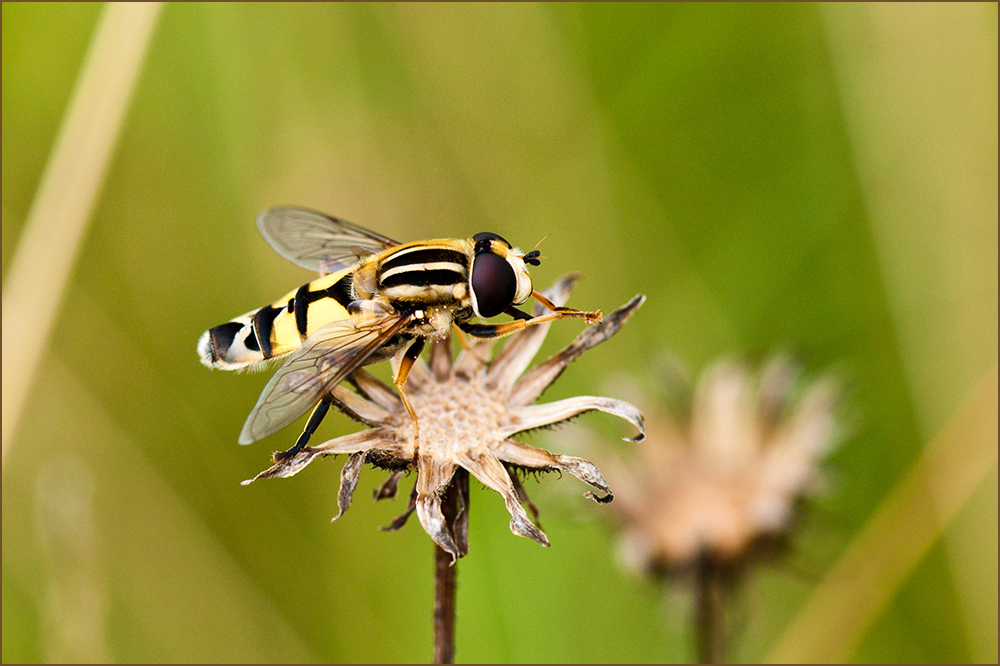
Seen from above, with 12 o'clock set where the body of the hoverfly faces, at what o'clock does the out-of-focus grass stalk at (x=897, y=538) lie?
The out-of-focus grass stalk is roughly at 11 o'clock from the hoverfly.

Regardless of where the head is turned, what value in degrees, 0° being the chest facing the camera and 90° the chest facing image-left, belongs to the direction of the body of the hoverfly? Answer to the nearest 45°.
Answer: approximately 270°

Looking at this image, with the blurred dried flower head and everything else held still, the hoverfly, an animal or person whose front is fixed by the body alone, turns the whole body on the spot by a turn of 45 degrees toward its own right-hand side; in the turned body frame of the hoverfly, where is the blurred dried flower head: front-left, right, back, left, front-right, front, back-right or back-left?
left

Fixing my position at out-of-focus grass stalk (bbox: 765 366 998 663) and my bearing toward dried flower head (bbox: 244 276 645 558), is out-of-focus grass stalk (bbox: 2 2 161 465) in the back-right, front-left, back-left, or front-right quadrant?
front-right

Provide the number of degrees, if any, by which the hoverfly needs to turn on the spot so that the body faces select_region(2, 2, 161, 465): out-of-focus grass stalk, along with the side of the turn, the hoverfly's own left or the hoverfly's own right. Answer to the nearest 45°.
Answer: approximately 135° to the hoverfly's own left

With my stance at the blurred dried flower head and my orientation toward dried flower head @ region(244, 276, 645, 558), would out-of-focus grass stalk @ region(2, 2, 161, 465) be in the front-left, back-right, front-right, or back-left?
front-right
